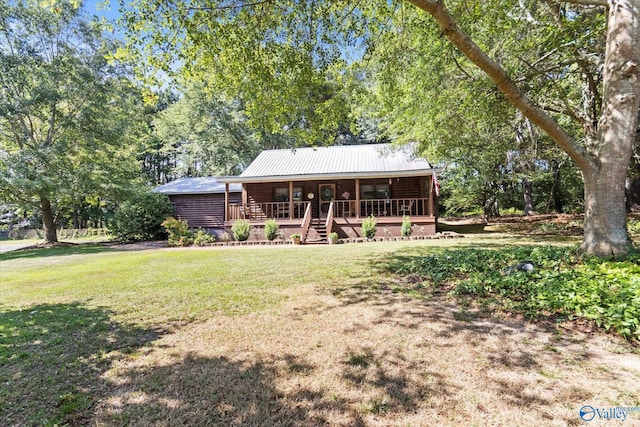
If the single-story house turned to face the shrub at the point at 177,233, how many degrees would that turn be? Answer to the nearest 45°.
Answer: approximately 90° to its right

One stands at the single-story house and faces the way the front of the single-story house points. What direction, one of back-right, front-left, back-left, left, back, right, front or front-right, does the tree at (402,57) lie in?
front

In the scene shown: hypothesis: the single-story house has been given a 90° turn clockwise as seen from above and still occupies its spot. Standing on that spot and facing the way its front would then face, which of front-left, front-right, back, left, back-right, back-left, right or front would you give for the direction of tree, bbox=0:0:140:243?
front

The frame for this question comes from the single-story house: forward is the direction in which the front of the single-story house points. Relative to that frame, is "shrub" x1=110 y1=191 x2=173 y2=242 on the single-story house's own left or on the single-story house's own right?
on the single-story house's own right

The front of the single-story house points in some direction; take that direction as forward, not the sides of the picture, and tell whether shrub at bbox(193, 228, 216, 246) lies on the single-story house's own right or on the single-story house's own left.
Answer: on the single-story house's own right

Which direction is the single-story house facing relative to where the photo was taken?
toward the camera

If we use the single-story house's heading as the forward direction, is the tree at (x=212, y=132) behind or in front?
behind

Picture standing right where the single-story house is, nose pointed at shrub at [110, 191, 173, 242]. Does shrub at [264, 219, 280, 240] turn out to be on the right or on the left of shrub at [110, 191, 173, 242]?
left
